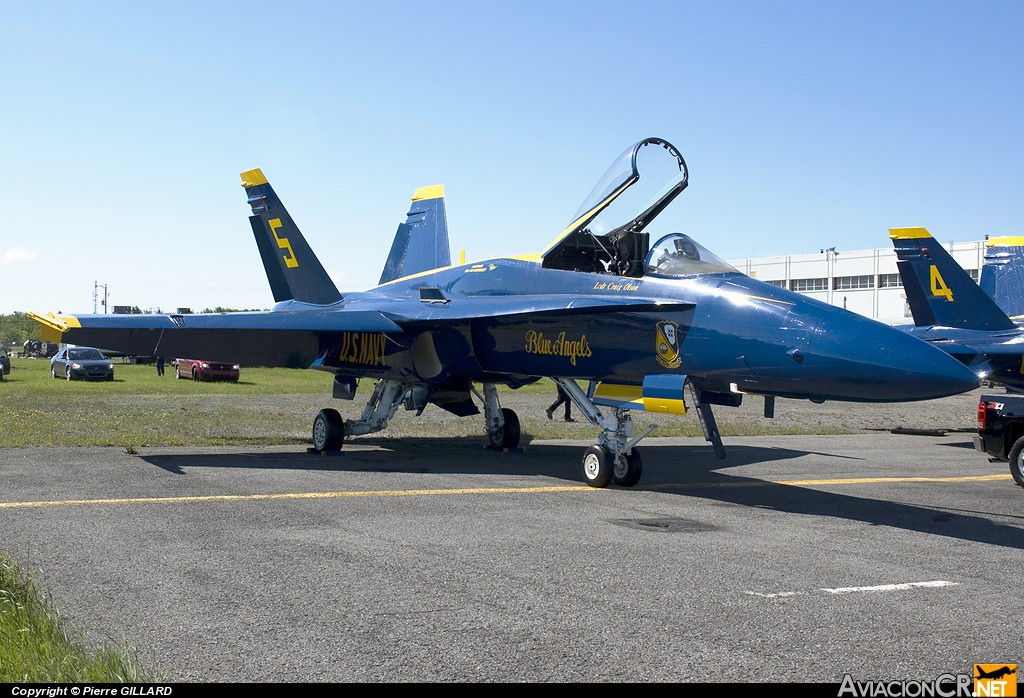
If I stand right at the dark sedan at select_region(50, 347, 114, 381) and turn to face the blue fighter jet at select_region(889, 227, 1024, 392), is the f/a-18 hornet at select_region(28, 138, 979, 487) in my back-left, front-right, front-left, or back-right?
front-right

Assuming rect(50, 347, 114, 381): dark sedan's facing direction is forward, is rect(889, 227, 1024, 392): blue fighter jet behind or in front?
in front

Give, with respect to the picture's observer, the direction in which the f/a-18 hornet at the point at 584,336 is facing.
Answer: facing the viewer and to the right of the viewer

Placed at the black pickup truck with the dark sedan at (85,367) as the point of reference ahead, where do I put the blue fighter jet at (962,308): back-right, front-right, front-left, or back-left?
front-right

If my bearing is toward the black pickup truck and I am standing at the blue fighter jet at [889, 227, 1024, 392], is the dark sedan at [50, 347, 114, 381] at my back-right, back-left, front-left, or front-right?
back-right

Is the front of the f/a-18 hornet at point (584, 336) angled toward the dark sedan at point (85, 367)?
no

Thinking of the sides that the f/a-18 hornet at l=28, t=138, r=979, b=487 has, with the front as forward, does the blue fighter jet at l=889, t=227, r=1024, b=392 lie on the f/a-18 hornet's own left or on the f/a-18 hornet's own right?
on the f/a-18 hornet's own left

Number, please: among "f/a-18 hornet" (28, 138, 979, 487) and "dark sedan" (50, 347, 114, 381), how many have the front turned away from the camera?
0

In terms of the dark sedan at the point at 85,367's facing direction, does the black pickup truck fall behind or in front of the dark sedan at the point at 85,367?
in front

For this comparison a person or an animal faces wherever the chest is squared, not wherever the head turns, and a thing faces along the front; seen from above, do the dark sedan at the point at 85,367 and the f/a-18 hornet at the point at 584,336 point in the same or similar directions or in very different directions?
same or similar directions

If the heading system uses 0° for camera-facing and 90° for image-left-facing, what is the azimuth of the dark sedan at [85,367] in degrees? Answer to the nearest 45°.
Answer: approximately 315°
